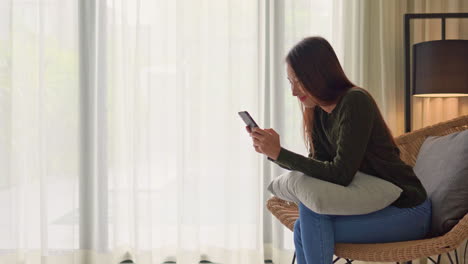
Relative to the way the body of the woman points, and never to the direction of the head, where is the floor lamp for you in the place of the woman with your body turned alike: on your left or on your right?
on your right

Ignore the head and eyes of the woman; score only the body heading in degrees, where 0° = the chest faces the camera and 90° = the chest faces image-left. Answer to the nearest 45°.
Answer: approximately 90°
